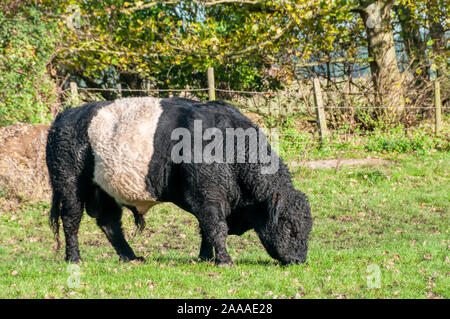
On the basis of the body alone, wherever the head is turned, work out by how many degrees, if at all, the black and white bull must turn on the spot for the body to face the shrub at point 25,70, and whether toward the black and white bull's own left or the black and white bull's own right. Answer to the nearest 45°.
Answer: approximately 135° to the black and white bull's own left

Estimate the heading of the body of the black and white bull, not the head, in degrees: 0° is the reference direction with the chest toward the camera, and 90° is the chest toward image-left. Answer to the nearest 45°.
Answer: approximately 270°

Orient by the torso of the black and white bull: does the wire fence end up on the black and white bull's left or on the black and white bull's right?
on the black and white bull's left

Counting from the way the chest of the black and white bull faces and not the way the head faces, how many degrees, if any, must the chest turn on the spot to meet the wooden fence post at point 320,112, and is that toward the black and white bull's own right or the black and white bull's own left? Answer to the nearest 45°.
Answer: approximately 45° to the black and white bull's own left

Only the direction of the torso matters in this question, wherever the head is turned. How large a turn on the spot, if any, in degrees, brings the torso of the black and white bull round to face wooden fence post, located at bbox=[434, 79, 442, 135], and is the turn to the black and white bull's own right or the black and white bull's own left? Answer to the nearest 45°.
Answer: approximately 45° to the black and white bull's own left

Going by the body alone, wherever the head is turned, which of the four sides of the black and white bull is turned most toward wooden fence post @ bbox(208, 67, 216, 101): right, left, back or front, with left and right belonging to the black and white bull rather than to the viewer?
left
